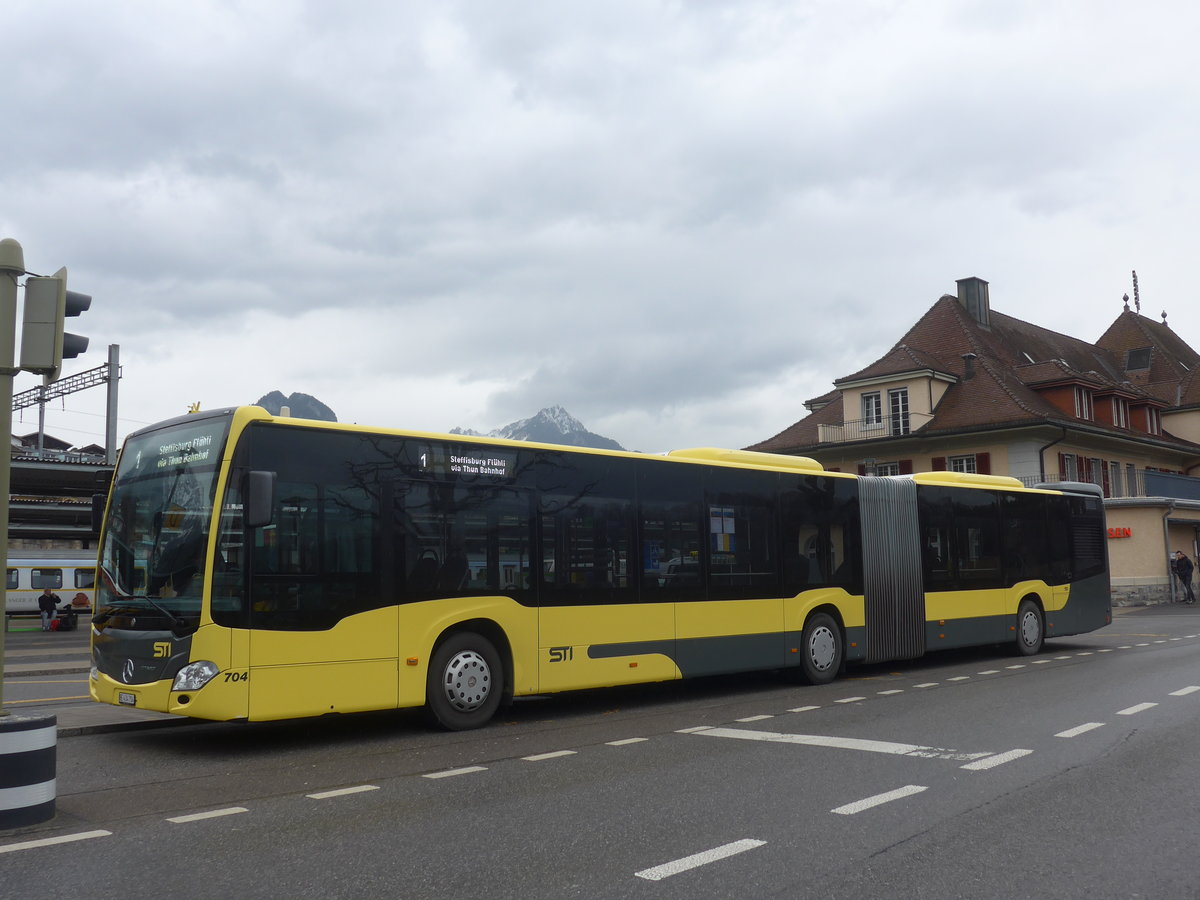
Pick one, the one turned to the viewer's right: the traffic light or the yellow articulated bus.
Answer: the traffic light

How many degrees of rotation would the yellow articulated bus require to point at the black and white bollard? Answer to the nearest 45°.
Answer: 0° — it already faces it

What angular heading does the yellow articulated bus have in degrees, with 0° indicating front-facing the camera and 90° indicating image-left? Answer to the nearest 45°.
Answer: approximately 45°

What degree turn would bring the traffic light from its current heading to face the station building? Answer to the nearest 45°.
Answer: approximately 45° to its left

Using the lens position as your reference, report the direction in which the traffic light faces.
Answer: facing to the right of the viewer

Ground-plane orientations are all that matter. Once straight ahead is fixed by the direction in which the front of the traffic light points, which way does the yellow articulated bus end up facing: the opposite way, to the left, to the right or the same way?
the opposite way

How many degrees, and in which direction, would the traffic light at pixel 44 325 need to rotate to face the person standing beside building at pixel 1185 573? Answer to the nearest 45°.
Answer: approximately 45° to its left

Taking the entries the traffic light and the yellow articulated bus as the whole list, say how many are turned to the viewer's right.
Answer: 1

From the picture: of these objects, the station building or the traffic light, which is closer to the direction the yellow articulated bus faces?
the traffic light

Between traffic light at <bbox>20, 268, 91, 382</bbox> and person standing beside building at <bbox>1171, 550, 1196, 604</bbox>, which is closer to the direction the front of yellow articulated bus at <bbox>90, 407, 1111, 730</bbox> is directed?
the traffic light
